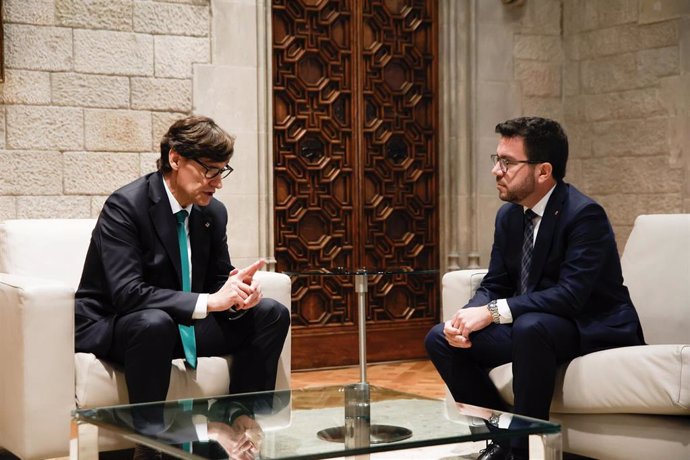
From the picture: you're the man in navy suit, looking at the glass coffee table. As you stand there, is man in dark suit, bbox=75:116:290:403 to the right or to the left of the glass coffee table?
right

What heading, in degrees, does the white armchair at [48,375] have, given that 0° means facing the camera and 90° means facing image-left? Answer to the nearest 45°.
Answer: approximately 315°

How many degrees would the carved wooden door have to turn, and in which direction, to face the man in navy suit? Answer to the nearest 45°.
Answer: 0° — it already faces them

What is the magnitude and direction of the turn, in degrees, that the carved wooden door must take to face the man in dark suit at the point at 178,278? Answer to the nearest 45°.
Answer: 0° — it already faces them

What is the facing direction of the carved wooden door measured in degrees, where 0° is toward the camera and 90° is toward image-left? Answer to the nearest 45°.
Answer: approximately 0°

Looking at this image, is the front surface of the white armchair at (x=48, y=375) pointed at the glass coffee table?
yes

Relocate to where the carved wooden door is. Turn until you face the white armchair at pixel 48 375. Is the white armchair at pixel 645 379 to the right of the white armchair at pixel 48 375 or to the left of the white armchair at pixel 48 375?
left

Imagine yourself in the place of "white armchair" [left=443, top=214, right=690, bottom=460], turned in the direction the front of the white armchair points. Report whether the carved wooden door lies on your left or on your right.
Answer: on your right

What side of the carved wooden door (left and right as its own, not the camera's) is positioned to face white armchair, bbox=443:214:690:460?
front

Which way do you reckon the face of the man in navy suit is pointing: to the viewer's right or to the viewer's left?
to the viewer's left

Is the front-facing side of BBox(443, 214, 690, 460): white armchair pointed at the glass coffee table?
yes
